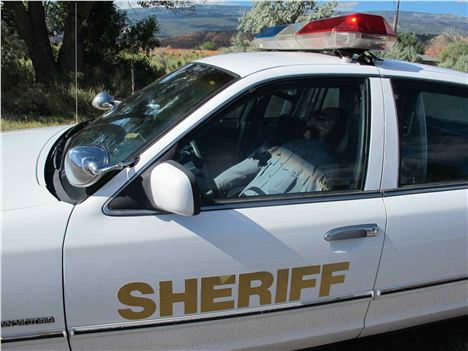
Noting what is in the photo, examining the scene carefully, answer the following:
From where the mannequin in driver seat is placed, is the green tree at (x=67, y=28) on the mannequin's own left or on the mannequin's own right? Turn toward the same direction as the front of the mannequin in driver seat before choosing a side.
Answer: on the mannequin's own right

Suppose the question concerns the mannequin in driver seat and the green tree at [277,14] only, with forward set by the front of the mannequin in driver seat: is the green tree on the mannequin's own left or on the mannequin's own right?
on the mannequin's own right

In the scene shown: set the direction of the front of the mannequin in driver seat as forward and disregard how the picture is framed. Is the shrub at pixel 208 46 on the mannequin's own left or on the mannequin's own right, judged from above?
on the mannequin's own right

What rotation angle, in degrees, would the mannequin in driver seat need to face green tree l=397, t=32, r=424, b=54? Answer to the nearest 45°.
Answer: approximately 135° to its right

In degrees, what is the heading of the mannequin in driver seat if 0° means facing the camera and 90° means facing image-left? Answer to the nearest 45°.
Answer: approximately 45°

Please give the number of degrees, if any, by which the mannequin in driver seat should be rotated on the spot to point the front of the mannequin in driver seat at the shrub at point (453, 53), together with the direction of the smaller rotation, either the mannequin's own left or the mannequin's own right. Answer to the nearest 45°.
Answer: approximately 135° to the mannequin's own right
